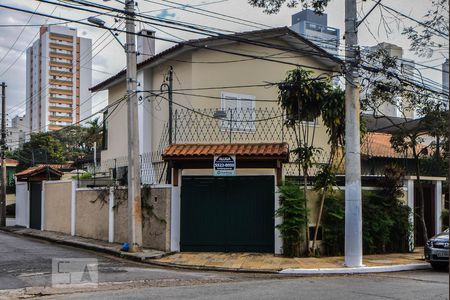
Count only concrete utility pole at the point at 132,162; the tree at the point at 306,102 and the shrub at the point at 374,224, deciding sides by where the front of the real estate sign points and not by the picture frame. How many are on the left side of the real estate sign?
2

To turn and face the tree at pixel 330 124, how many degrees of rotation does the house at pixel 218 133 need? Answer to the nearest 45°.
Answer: approximately 45° to its left

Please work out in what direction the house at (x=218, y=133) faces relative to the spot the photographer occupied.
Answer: facing the viewer

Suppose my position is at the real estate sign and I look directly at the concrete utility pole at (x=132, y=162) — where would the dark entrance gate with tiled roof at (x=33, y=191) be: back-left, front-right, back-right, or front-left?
front-right

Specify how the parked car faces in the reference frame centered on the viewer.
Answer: facing the viewer and to the left of the viewer

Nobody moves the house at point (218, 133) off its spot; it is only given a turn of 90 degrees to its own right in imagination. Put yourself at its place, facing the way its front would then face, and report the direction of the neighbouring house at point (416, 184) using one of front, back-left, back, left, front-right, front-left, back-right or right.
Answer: back

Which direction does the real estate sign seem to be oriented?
toward the camera

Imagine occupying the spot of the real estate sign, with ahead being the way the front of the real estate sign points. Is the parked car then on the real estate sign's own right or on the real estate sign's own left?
on the real estate sign's own left

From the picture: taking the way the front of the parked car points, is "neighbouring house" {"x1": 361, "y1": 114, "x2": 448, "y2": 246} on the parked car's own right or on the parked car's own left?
on the parked car's own right

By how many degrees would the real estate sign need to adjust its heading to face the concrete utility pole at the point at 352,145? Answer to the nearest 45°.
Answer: approximately 45° to its left

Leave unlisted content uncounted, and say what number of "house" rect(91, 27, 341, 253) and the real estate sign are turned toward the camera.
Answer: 2
